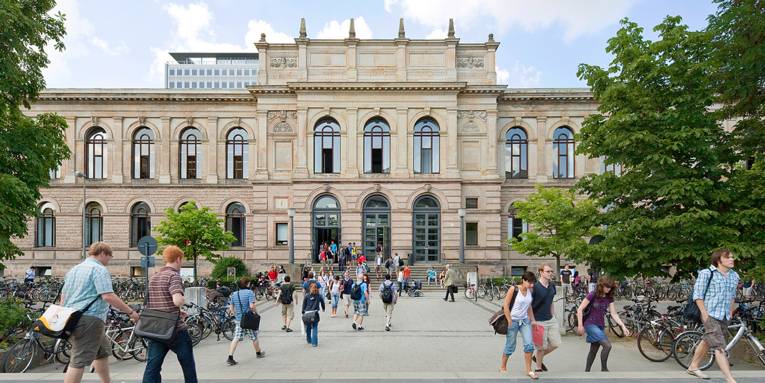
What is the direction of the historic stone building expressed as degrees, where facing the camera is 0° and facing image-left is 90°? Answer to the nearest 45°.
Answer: approximately 0°

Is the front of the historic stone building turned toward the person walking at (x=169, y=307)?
yes

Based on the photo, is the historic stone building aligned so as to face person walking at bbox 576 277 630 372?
yes

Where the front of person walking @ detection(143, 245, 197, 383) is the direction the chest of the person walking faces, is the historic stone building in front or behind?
in front

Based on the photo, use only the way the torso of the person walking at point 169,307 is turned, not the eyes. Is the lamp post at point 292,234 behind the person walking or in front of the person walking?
in front

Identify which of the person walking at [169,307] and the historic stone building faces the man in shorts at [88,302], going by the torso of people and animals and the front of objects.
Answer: the historic stone building
